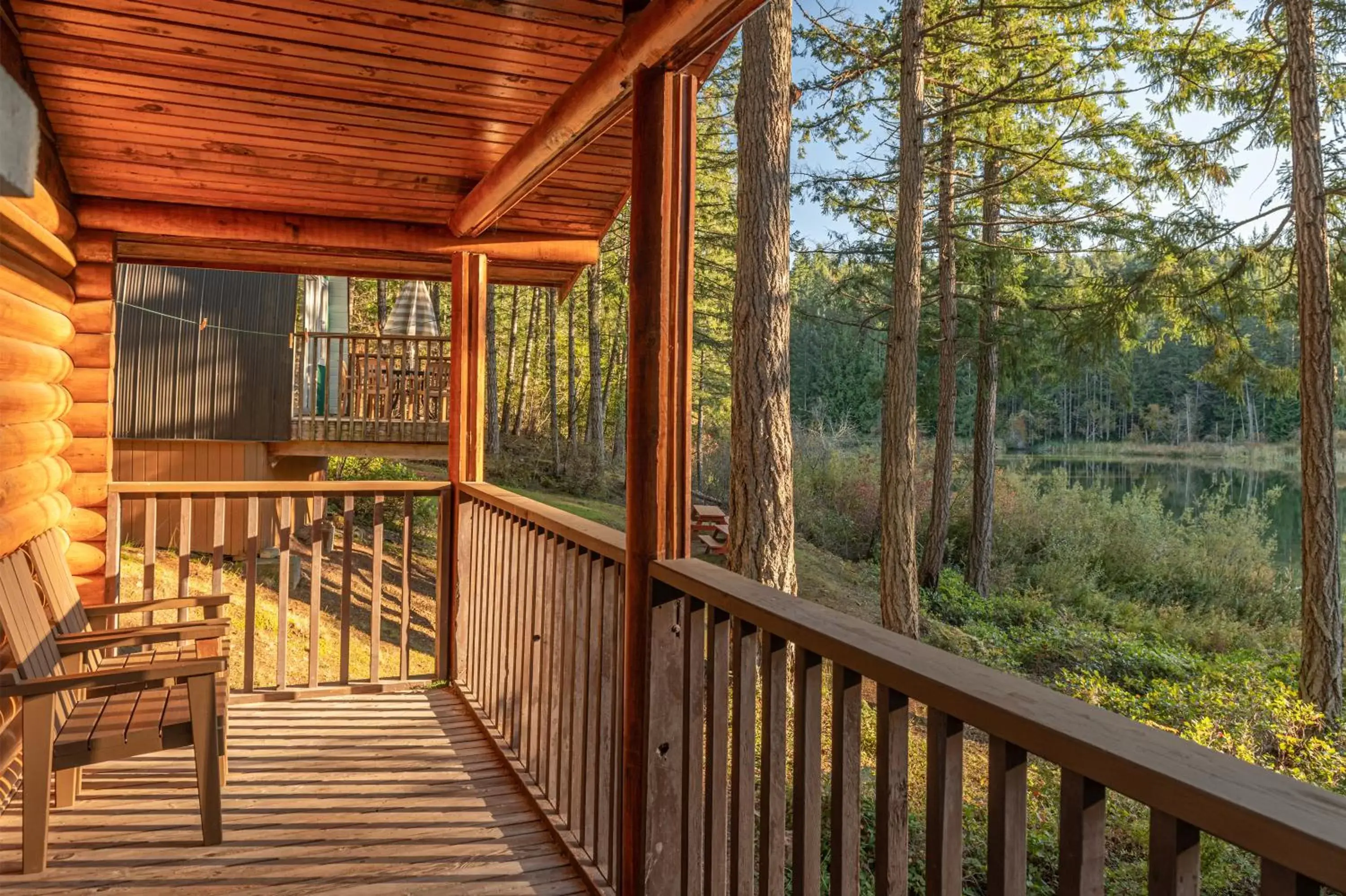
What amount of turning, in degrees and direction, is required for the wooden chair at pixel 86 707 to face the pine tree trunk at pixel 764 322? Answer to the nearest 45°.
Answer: approximately 45° to its left

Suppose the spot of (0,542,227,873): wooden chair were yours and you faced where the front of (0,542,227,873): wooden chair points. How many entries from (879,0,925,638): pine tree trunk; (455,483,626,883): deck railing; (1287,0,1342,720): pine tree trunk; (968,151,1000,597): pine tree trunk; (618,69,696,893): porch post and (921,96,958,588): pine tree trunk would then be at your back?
0

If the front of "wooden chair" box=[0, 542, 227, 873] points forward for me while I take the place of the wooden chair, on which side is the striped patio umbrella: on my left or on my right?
on my left

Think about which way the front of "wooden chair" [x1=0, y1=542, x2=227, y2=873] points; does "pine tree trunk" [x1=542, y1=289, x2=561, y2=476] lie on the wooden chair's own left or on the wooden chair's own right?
on the wooden chair's own left

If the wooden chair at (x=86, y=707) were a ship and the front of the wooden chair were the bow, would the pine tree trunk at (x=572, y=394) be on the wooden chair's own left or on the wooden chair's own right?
on the wooden chair's own left

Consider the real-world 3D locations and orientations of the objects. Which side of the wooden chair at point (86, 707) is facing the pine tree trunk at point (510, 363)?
left

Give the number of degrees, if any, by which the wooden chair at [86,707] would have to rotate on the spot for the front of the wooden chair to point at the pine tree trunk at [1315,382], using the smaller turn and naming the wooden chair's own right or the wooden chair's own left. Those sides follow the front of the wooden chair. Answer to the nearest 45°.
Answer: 0° — it already faces it

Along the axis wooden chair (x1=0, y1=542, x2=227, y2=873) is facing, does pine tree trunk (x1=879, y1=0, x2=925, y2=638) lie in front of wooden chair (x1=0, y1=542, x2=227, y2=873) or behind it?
in front

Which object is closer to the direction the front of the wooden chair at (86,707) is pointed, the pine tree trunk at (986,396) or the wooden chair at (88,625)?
the pine tree trunk

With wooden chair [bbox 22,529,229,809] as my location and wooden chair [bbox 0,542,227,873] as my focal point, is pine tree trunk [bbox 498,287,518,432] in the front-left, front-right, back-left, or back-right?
back-left

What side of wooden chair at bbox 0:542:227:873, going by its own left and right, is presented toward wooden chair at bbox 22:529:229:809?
left

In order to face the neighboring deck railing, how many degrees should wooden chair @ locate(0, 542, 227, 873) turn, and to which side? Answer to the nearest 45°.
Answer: approximately 90° to its left

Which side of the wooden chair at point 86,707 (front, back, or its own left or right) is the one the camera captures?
right

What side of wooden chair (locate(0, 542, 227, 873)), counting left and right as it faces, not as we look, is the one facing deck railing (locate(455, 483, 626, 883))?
front

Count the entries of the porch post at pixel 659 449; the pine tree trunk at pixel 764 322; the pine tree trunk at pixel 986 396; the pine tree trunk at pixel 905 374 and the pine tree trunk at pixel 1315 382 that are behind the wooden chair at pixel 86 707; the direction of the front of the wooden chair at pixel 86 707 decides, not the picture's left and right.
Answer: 0
